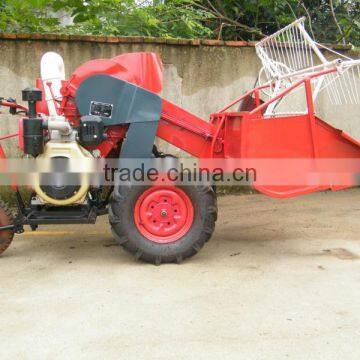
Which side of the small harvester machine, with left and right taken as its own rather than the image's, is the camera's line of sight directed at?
right
